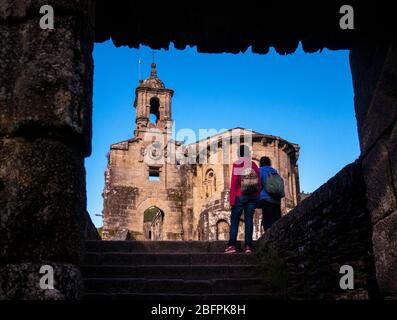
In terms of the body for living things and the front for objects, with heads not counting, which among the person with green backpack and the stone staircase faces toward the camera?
the stone staircase

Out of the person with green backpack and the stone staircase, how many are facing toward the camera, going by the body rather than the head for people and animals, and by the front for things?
1

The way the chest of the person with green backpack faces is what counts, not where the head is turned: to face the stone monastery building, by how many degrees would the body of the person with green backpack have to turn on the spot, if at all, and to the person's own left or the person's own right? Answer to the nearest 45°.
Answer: approximately 45° to the person's own right

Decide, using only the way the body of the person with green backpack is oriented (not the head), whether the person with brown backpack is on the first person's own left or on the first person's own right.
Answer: on the first person's own left

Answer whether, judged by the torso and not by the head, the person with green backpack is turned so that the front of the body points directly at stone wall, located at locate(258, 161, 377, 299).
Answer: no

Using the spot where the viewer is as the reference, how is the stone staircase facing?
facing the viewer

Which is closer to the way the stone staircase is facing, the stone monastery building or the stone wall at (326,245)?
the stone wall

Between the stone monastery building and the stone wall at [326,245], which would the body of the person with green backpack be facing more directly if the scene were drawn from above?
the stone monastery building

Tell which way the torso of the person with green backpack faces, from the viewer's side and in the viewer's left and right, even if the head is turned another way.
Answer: facing away from the viewer and to the left of the viewer
